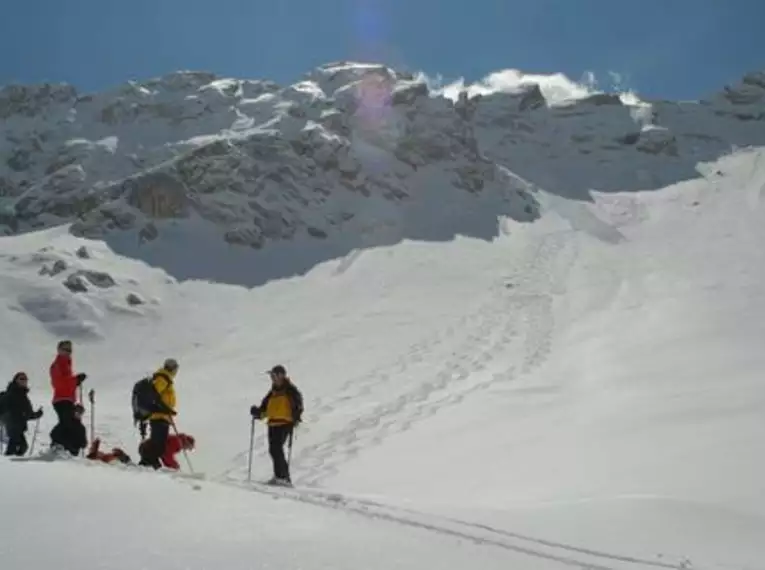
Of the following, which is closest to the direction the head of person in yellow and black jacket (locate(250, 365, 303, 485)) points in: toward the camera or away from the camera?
toward the camera

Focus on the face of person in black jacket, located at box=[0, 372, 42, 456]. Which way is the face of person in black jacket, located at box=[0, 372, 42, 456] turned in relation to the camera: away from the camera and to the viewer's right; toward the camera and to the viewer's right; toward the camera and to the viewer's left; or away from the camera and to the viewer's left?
toward the camera and to the viewer's right

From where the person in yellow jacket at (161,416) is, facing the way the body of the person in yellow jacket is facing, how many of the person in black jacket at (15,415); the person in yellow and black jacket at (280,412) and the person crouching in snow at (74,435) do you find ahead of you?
1

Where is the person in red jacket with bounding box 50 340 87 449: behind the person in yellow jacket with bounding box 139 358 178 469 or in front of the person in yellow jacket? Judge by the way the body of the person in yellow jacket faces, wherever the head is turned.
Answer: behind

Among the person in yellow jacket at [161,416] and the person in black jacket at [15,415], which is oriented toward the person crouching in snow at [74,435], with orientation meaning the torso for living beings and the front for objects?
the person in black jacket

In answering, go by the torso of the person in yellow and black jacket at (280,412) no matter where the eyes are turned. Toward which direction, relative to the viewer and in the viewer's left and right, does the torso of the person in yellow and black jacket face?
facing the viewer and to the left of the viewer

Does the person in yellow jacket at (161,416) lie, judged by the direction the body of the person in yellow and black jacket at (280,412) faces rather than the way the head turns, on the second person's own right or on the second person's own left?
on the second person's own right

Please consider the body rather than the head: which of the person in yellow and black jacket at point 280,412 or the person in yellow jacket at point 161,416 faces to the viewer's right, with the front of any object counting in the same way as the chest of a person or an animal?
the person in yellow jacket

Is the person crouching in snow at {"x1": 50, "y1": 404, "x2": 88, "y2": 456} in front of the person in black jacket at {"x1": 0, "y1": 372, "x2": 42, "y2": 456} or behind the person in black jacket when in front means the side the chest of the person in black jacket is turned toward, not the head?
in front

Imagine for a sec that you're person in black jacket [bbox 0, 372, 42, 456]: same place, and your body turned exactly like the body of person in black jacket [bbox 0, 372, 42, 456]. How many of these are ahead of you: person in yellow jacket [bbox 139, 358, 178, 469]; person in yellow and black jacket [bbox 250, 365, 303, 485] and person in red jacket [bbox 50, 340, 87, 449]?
3

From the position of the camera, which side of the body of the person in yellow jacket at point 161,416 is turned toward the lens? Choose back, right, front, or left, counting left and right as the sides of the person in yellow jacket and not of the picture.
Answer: right

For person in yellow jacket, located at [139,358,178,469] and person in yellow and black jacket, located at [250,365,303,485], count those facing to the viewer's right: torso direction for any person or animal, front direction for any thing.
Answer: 1

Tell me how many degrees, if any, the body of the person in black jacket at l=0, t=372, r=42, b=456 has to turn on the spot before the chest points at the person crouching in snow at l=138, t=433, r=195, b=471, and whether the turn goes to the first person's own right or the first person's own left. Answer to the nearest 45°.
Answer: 0° — they already face them
